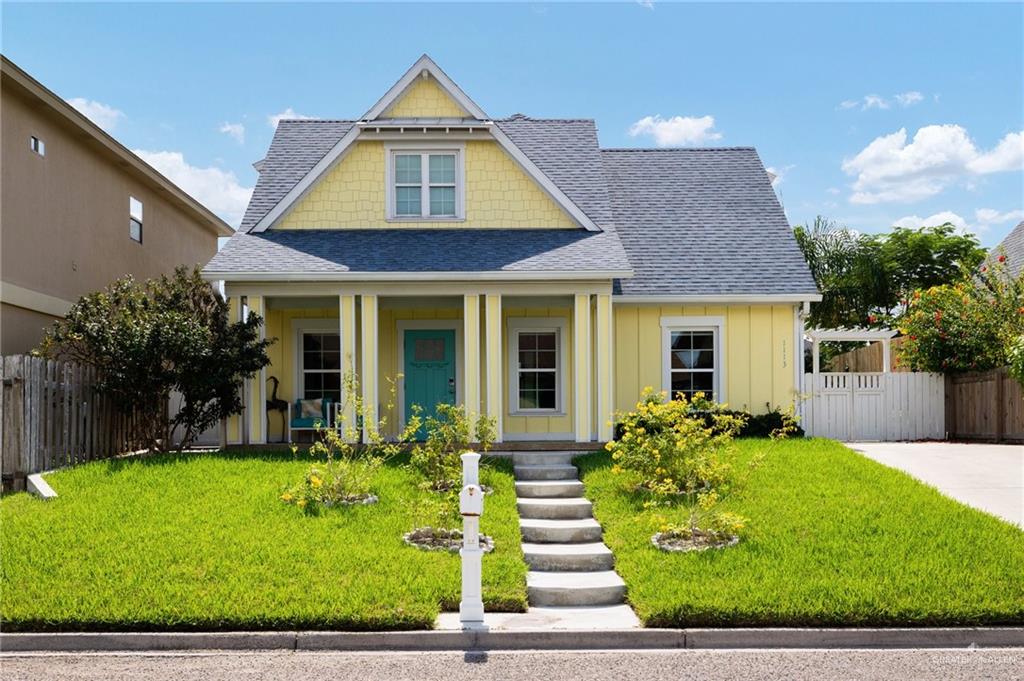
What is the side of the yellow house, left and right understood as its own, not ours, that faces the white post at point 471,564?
front

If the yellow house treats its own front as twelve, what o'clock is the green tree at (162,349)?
The green tree is roughly at 2 o'clock from the yellow house.

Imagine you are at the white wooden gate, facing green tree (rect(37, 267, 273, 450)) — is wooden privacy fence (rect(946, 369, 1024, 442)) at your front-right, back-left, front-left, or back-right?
back-left

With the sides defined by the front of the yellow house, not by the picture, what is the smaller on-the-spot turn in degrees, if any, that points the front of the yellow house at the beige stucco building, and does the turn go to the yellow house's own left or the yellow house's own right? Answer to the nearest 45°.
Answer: approximately 90° to the yellow house's own right

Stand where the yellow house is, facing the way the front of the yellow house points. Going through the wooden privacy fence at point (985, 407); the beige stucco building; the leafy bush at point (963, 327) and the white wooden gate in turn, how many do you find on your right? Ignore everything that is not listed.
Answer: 1

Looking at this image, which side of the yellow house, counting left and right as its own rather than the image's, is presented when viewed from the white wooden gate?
left

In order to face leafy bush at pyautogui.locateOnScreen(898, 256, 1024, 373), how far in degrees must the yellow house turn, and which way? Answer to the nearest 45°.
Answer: approximately 90° to its left

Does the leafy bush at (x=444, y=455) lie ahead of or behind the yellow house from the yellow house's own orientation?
ahead

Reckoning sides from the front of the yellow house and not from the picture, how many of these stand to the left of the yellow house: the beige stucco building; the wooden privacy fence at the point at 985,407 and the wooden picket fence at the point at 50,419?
1

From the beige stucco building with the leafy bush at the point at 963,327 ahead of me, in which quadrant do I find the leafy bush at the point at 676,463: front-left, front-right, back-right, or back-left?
front-right

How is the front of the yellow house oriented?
toward the camera

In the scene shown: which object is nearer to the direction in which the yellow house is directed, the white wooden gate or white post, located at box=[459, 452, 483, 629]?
the white post

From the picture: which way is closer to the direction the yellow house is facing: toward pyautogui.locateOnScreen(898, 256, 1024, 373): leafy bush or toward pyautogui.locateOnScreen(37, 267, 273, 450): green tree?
the green tree

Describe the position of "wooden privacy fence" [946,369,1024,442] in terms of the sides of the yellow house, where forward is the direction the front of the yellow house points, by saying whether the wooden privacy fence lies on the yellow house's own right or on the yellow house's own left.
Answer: on the yellow house's own left
